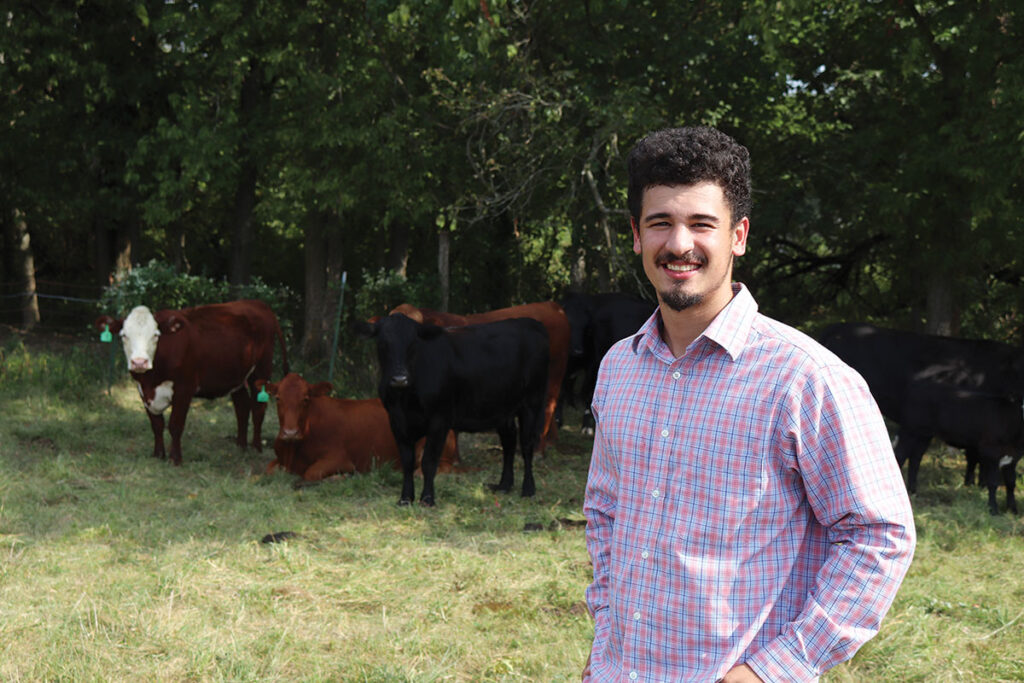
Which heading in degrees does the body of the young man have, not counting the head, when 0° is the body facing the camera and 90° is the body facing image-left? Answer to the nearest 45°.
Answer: approximately 45°

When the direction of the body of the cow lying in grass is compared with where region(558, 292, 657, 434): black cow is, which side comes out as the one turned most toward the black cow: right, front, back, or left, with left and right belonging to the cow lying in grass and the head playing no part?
back

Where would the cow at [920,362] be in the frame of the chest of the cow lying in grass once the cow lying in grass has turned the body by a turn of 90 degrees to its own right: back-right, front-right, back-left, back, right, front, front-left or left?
back-right

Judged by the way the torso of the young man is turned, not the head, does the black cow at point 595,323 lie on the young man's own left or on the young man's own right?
on the young man's own right

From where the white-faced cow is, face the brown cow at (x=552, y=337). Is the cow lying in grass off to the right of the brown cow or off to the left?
right

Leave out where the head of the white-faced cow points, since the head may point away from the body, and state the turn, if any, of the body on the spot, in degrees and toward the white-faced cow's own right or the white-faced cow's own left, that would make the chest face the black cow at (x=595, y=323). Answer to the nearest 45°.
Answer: approximately 135° to the white-faced cow's own left

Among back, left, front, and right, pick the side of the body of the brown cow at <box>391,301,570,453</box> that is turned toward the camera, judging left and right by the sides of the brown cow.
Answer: left
